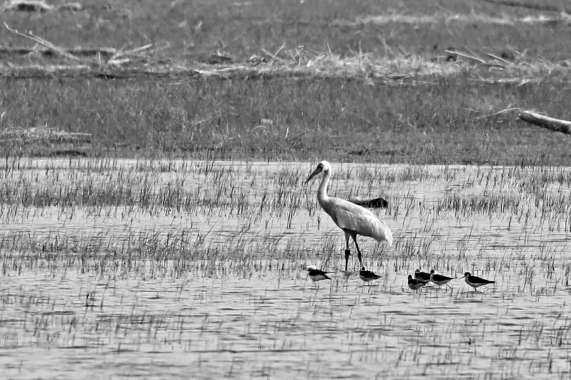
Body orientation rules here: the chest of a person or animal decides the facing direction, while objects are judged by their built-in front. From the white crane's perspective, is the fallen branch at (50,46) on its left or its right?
on its right

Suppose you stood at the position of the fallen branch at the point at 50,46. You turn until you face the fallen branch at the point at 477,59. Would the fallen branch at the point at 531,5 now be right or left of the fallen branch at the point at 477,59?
left

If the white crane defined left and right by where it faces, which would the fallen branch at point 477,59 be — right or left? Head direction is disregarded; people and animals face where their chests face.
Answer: on its right

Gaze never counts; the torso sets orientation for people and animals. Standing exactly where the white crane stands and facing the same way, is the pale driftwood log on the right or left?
on its right

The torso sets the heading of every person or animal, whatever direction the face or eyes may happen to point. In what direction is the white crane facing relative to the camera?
to the viewer's left

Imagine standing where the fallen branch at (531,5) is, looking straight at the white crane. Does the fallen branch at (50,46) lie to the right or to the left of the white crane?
right

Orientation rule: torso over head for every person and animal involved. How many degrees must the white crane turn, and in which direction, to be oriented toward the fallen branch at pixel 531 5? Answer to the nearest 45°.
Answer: approximately 90° to its right
